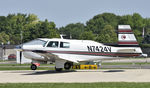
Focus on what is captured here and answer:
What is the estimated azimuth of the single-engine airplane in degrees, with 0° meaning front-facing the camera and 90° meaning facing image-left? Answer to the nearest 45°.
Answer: approximately 90°
